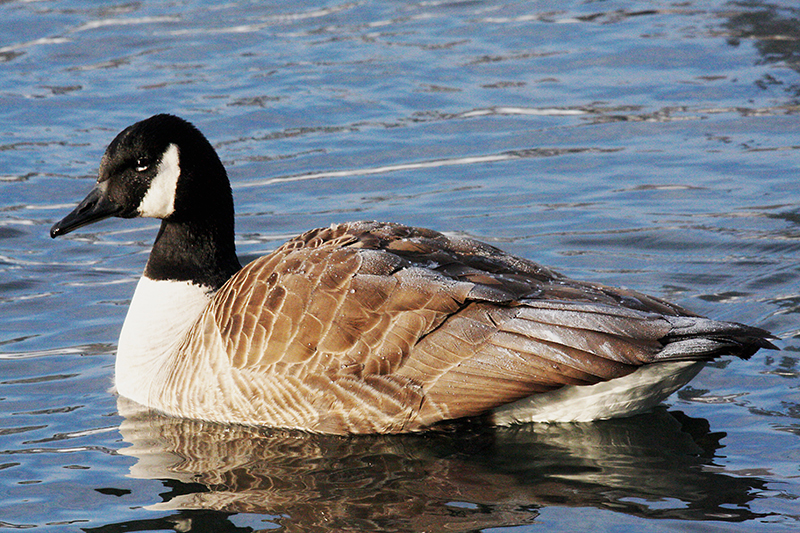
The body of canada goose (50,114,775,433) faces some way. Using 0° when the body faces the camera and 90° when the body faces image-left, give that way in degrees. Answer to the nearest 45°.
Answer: approximately 90°
